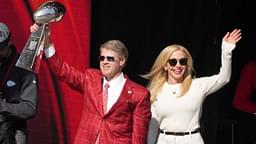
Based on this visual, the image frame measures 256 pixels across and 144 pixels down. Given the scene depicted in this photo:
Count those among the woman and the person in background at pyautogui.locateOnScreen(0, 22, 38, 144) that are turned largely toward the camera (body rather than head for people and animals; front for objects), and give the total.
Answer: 2

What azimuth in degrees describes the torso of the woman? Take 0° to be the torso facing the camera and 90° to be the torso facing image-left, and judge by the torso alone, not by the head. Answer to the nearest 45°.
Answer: approximately 0°

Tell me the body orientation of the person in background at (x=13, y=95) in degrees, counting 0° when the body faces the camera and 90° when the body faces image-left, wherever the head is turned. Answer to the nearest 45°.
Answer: approximately 0°

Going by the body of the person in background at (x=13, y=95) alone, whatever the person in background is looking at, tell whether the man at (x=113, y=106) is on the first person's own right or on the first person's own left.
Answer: on the first person's own left

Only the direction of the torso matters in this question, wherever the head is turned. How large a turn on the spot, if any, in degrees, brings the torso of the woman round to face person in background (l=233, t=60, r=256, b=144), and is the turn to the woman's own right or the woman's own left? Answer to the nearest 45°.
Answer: approximately 135° to the woman's own left

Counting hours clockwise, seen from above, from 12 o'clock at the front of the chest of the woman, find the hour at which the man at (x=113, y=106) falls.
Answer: The man is roughly at 2 o'clock from the woman.

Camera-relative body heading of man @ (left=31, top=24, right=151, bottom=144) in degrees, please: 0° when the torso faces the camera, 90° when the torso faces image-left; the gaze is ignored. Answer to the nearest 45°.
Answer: approximately 45°

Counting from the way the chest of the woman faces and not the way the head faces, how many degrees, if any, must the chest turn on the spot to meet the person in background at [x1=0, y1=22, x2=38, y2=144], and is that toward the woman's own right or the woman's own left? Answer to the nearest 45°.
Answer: approximately 45° to the woman's own right
